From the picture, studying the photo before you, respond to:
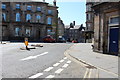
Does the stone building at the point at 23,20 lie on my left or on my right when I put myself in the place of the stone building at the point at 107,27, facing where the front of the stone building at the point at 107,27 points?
on my right

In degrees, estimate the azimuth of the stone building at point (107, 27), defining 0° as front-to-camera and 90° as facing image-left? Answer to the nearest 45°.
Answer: approximately 45°
